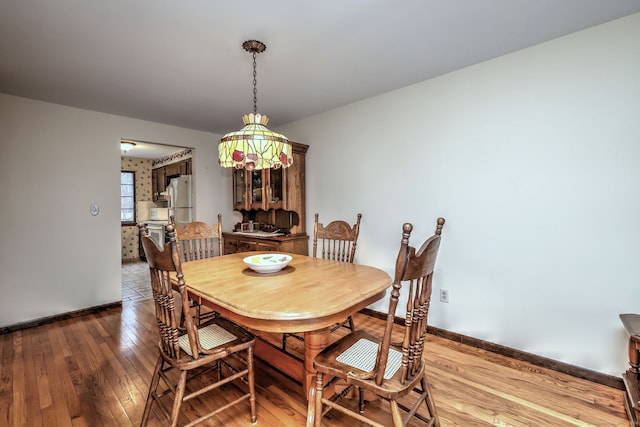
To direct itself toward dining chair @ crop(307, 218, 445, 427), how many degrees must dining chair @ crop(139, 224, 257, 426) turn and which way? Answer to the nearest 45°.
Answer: approximately 90° to its right

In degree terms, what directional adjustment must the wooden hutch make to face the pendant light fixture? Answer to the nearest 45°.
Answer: approximately 45° to its left

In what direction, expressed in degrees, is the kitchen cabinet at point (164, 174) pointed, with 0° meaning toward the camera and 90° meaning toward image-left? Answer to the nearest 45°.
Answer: approximately 45°

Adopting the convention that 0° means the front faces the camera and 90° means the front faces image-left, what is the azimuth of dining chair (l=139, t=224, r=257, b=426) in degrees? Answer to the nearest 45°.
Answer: approximately 225°

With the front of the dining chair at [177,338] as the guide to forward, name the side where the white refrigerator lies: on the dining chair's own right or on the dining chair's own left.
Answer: on the dining chair's own left

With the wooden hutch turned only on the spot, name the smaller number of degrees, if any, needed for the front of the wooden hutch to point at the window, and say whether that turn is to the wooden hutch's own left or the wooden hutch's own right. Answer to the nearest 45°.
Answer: approximately 90° to the wooden hutch's own right

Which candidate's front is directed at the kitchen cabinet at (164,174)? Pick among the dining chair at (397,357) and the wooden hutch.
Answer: the dining chair

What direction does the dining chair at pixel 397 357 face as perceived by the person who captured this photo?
facing away from the viewer and to the left of the viewer
